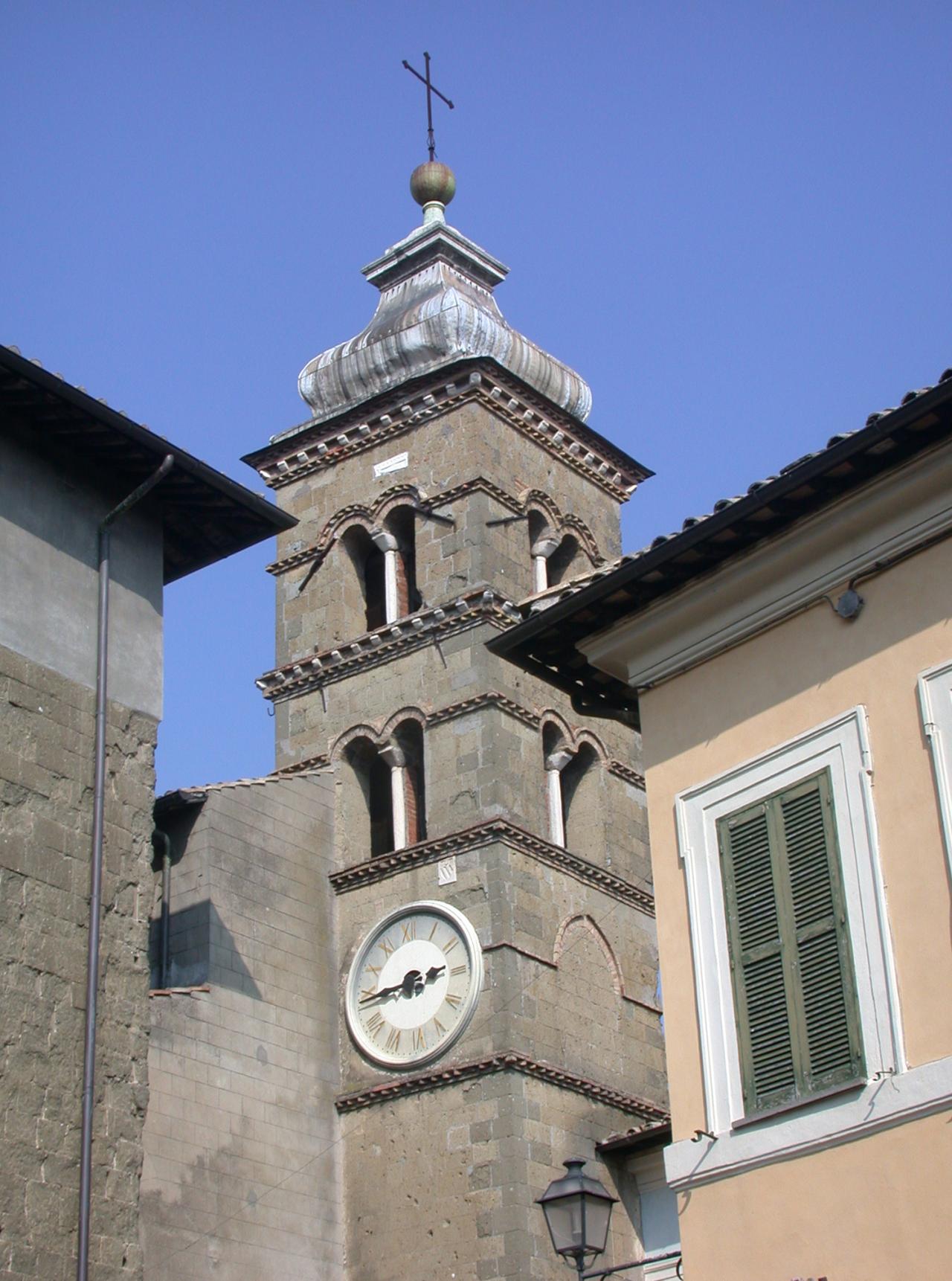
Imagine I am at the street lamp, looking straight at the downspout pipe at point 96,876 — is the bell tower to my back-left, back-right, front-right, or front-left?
front-right

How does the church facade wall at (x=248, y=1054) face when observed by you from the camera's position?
facing the viewer and to the right of the viewer

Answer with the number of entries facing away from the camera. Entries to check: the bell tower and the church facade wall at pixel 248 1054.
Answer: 0

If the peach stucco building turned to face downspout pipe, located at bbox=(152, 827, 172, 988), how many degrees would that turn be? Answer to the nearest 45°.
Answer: approximately 90° to its right

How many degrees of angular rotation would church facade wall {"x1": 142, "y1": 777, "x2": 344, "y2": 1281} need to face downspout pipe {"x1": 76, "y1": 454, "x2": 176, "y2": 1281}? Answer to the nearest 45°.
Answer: approximately 45° to its right

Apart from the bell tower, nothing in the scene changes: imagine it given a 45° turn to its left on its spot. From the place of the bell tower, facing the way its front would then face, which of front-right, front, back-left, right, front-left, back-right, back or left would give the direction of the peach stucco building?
front

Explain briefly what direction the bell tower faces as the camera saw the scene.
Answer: facing the viewer and to the left of the viewer
